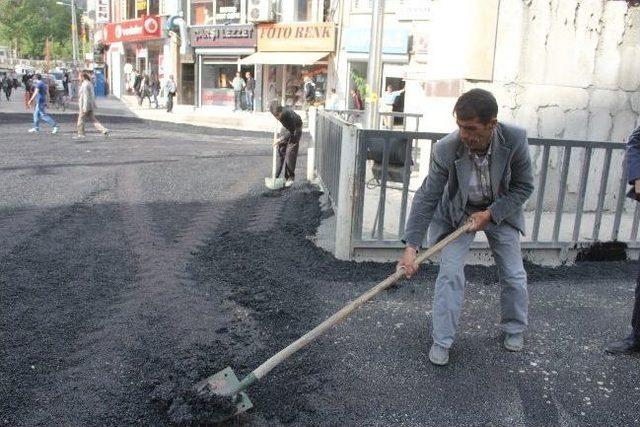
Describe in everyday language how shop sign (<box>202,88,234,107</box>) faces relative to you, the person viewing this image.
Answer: facing the viewer

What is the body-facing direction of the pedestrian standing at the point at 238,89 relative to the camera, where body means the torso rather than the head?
toward the camera

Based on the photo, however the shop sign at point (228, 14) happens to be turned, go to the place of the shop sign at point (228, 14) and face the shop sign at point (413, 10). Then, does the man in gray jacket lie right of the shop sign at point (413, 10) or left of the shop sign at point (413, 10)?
right

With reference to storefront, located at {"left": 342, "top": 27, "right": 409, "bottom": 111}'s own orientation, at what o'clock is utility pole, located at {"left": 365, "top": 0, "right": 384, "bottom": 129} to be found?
The utility pole is roughly at 12 o'clock from the storefront.

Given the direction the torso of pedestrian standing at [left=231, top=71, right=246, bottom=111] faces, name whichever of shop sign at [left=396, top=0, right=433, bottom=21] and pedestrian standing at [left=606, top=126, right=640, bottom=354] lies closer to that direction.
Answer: the pedestrian standing at [left=606, top=126, right=640, bottom=354]

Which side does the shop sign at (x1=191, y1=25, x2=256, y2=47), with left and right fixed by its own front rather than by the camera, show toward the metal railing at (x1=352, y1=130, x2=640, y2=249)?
front

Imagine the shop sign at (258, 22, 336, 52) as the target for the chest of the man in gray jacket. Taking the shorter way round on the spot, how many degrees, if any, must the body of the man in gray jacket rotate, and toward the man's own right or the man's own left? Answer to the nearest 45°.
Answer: approximately 180°

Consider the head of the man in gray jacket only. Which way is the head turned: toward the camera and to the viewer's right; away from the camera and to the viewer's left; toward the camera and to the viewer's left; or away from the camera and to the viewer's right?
toward the camera and to the viewer's left

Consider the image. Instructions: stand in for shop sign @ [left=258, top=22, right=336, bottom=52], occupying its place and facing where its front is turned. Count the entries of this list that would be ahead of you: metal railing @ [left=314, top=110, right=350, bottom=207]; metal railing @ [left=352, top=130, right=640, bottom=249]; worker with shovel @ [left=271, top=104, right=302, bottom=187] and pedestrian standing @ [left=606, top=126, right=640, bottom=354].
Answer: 4

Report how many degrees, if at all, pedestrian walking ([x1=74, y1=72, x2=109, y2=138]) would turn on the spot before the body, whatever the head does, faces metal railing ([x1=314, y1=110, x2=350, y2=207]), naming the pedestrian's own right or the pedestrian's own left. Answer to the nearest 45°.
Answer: approximately 90° to the pedestrian's own left

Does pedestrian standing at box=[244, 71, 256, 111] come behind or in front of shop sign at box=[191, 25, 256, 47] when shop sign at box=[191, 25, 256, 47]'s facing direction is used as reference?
in front

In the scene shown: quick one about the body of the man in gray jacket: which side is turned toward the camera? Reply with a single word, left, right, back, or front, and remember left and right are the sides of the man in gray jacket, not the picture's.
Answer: front
